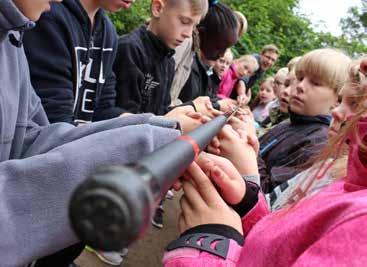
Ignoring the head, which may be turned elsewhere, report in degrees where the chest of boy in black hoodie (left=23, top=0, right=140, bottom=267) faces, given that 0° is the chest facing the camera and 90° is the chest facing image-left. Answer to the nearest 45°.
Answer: approximately 315°
